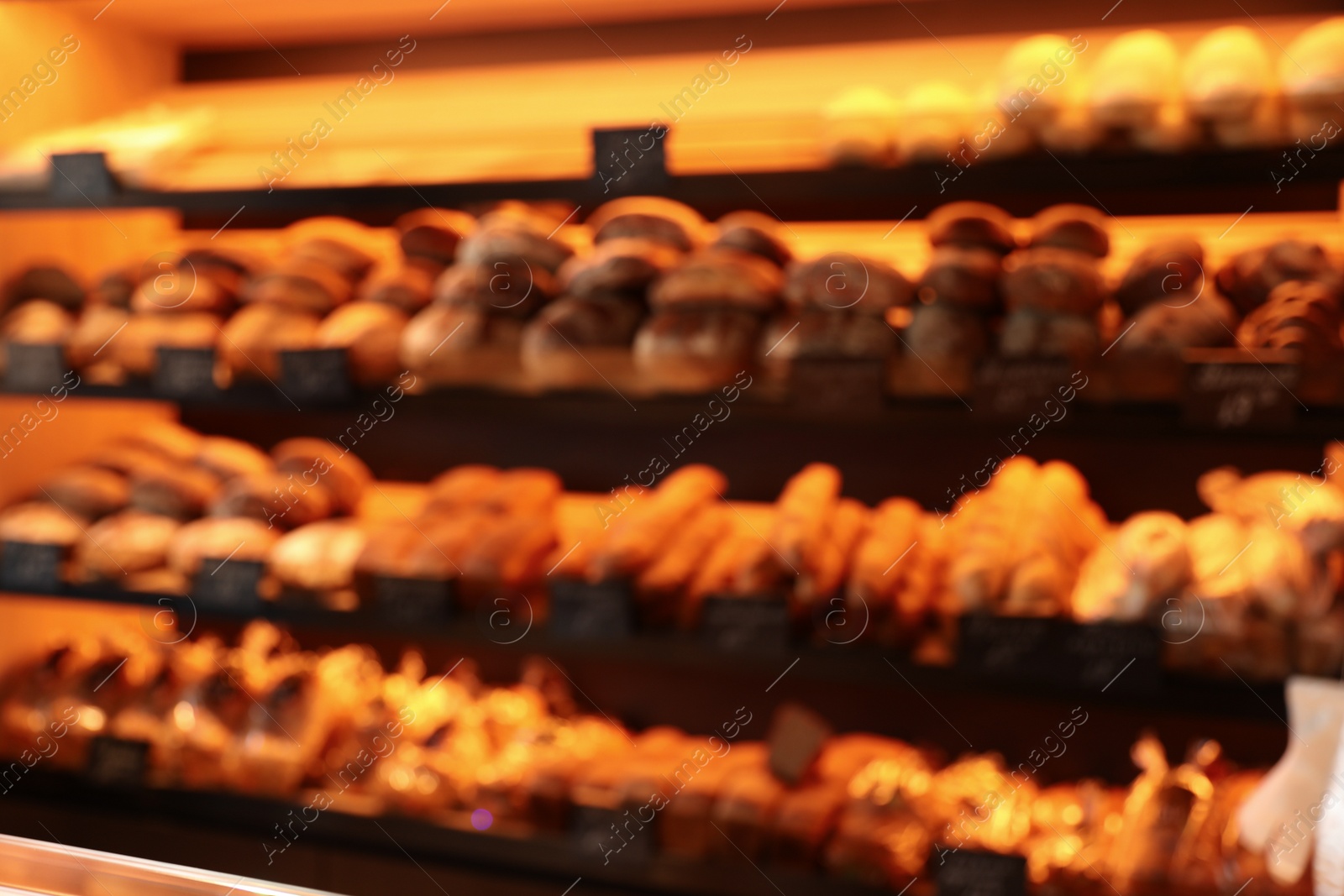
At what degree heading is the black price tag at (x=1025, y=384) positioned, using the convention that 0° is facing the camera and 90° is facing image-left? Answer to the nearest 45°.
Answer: approximately 0°

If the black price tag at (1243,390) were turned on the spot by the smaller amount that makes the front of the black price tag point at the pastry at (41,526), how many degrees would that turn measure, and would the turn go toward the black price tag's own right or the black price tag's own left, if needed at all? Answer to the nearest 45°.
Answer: approximately 90° to the black price tag's own right

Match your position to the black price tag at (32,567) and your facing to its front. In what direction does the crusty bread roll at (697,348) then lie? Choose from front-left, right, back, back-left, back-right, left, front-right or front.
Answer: front-left

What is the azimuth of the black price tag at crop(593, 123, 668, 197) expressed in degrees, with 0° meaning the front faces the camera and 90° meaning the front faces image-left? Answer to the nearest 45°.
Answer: approximately 0°

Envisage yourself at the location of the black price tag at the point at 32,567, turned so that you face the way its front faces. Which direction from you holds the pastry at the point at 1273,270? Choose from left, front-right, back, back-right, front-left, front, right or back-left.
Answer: front-left

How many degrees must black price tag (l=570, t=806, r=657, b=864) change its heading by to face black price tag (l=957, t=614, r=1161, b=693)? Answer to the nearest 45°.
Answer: approximately 45° to its left
